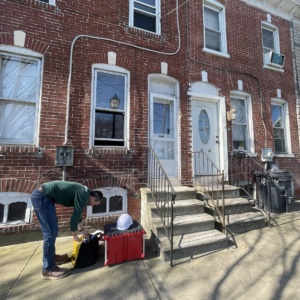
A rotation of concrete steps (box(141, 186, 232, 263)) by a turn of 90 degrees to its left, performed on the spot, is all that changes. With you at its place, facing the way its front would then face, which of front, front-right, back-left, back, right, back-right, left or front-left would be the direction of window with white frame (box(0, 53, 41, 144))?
back-left

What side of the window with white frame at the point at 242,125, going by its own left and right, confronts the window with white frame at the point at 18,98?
right

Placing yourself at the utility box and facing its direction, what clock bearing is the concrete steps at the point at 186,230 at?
The concrete steps is roughly at 10 o'clock from the utility box.

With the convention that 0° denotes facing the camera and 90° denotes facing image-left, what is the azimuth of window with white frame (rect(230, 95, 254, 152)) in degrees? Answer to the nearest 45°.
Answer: approximately 315°

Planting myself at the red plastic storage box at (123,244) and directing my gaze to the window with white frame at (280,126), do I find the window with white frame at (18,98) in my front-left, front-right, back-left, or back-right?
back-left
